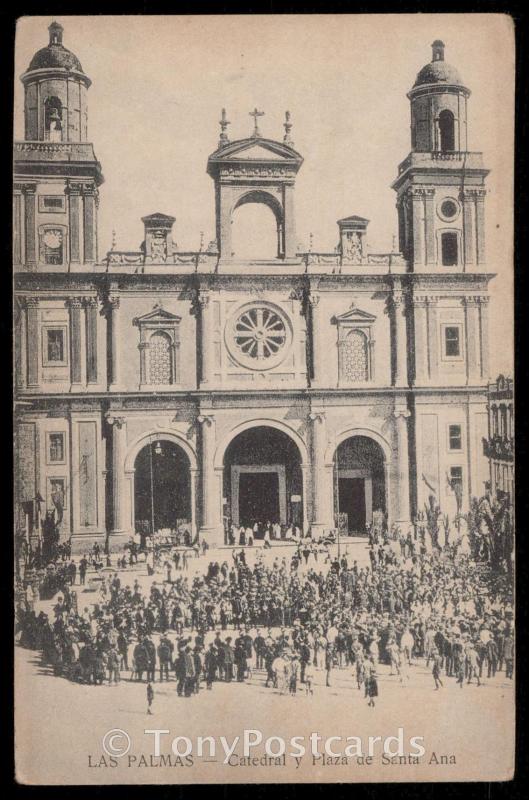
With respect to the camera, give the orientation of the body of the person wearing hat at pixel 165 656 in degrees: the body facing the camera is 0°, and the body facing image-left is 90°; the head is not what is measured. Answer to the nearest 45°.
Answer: approximately 180°

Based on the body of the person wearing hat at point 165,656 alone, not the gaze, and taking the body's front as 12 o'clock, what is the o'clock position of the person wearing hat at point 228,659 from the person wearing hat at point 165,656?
the person wearing hat at point 228,659 is roughly at 3 o'clock from the person wearing hat at point 165,656.

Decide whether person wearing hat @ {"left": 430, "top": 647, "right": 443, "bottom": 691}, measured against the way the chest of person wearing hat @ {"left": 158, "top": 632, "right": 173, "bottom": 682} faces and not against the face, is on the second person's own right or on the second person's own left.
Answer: on the second person's own right

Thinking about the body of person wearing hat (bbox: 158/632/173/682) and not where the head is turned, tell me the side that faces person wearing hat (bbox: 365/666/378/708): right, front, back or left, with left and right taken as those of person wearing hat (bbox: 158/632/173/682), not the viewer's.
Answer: right

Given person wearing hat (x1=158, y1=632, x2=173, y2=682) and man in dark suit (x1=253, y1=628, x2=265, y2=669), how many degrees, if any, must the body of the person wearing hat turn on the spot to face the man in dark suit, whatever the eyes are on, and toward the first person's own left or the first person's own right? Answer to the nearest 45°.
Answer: approximately 90° to the first person's own right

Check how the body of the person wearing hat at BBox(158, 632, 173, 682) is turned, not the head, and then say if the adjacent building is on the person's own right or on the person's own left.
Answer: on the person's own right
